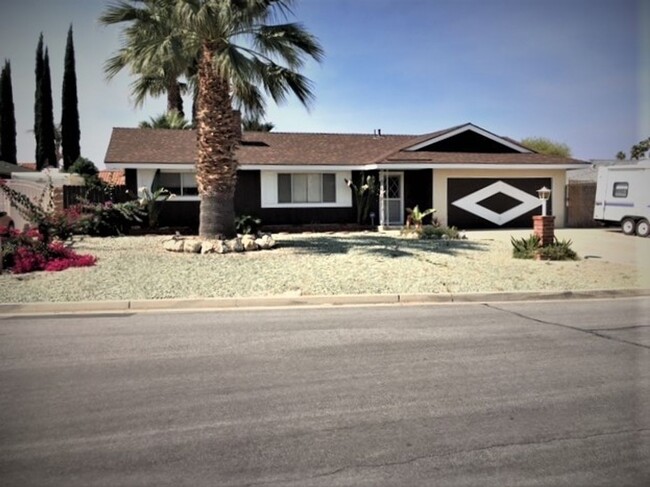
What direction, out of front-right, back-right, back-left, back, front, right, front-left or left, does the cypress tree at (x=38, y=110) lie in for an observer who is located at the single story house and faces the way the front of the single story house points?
back-right

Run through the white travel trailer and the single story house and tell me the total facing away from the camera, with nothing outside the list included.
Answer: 0

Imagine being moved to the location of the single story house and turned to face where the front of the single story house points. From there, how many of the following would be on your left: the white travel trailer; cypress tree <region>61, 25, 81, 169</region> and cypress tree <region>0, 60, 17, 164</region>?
1

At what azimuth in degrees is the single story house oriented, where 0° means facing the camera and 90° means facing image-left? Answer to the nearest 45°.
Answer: approximately 0°

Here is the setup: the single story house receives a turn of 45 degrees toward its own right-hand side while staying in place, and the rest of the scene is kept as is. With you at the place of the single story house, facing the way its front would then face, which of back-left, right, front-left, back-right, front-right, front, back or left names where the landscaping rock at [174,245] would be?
front
